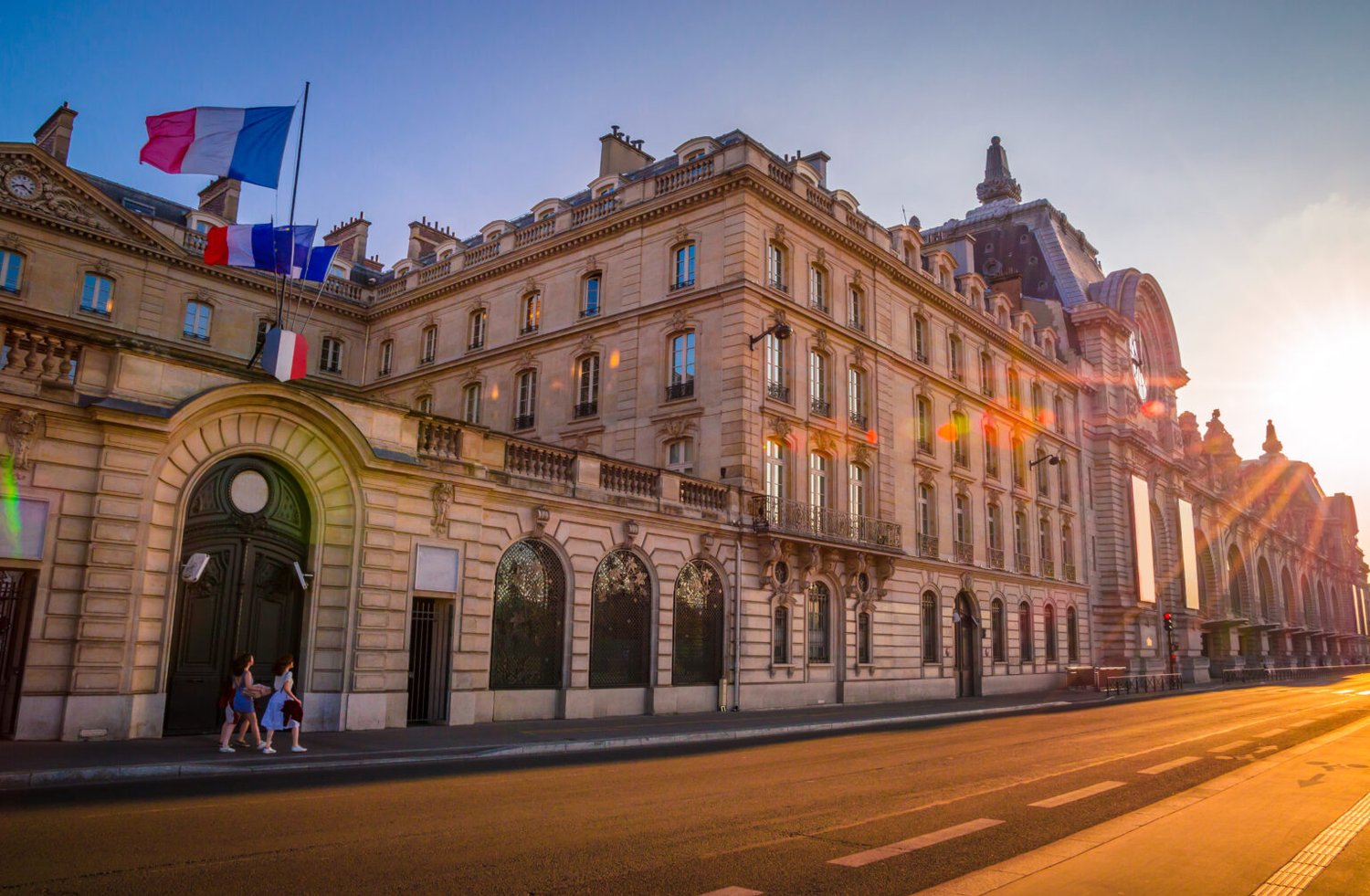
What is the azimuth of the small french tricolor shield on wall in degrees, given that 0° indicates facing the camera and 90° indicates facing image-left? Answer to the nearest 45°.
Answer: approximately 0°

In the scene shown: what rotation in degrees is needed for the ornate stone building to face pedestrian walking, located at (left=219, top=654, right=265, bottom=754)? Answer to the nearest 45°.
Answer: approximately 45° to its right

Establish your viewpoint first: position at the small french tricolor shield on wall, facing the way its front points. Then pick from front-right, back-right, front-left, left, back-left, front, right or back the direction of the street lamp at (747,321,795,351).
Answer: left
